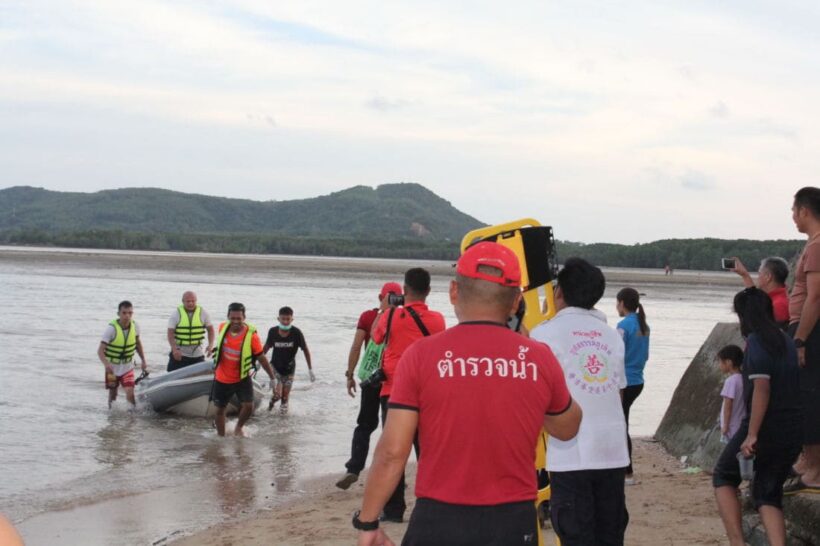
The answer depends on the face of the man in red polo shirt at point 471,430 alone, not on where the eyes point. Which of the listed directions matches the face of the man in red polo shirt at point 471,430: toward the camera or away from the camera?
away from the camera

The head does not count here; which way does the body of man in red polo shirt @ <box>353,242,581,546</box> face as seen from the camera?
away from the camera

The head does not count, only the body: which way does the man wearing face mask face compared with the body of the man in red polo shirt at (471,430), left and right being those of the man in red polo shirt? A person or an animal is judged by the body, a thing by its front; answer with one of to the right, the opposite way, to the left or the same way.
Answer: the opposite way

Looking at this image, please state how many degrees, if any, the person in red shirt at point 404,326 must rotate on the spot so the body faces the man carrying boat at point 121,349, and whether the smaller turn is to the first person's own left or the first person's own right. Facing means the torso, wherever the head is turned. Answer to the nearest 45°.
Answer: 0° — they already face them

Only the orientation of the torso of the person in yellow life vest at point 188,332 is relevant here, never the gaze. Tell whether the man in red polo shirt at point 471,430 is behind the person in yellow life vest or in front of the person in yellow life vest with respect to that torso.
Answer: in front

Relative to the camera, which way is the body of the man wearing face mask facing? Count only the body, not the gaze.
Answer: toward the camera

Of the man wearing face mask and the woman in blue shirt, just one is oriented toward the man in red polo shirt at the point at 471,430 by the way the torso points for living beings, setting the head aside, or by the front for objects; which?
the man wearing face mask

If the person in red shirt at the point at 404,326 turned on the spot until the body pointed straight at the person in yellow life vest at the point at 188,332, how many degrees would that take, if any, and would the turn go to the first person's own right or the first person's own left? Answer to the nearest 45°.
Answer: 0° — they already face them

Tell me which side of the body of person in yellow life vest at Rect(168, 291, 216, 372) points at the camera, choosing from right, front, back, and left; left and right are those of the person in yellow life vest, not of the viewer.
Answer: front

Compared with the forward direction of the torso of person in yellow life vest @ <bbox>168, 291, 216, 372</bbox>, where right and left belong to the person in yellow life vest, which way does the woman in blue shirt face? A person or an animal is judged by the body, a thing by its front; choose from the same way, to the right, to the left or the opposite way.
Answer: to the right

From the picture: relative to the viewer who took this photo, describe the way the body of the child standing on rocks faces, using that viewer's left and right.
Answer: facing to the left of the viewer

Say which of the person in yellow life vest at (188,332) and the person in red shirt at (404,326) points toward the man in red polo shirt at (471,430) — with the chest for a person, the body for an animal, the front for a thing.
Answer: the person in yellow life vest

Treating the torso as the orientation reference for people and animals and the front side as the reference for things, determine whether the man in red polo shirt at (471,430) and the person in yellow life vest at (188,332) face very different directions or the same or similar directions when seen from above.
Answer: very different directions

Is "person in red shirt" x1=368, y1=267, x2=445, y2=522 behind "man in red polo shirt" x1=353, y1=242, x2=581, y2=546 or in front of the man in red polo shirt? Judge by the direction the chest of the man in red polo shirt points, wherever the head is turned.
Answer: in front

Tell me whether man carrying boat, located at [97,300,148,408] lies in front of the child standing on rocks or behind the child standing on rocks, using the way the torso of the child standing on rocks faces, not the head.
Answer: in front

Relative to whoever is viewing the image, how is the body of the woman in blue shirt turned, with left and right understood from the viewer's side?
facing away from the viewer and to the left of the viewer
